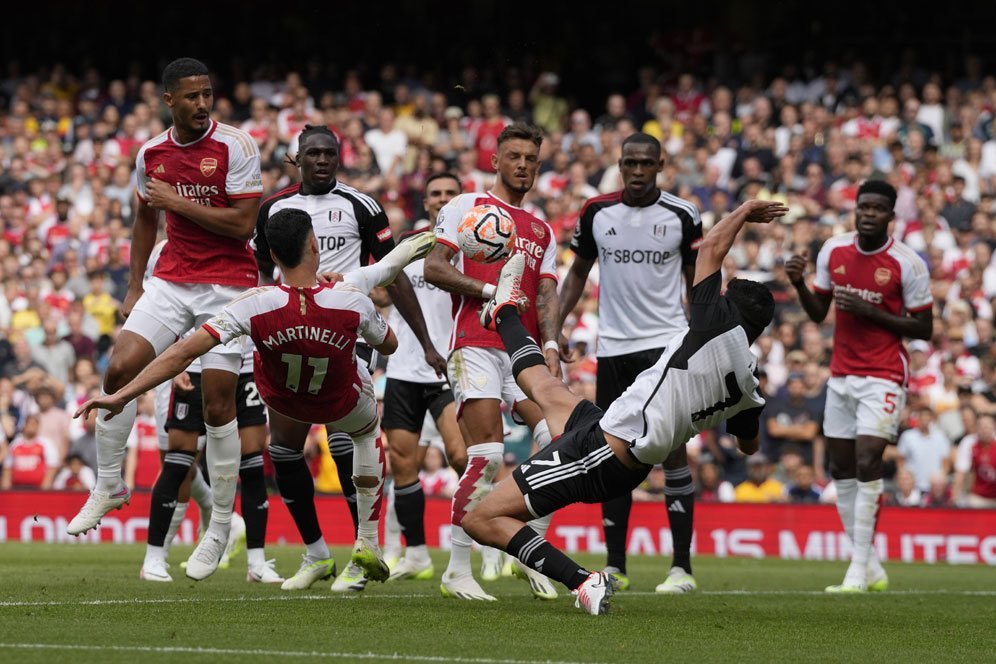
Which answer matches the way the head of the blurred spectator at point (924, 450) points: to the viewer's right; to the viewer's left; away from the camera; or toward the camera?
toward the camera

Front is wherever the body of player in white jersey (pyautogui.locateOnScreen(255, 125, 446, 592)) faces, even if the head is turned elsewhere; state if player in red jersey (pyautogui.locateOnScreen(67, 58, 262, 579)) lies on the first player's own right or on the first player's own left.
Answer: on the first player's own right

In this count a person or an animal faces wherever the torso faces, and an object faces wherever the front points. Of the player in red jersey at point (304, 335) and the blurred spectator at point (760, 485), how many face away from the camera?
1

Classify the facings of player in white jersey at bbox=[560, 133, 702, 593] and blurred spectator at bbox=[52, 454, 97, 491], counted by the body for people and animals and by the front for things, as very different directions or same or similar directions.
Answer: same or similar directions

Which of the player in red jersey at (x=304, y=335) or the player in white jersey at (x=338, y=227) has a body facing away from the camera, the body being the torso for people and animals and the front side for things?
the player in red jersey

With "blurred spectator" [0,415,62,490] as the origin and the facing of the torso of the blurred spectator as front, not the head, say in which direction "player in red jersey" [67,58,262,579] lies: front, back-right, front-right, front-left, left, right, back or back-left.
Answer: front

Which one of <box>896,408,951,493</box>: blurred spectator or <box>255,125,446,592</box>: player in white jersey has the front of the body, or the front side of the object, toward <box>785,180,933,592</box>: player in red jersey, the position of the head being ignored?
the blurred spectator

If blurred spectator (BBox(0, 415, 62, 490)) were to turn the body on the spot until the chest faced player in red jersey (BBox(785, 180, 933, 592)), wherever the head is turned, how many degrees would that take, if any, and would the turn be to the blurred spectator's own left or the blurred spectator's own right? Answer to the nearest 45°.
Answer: approximately 45° to the blurred spectator's own left

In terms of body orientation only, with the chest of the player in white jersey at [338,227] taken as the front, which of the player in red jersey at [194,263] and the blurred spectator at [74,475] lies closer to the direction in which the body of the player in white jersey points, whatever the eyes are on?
the player in red jersey

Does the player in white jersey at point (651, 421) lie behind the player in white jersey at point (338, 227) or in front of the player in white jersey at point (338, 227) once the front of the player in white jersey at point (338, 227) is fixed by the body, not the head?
in front

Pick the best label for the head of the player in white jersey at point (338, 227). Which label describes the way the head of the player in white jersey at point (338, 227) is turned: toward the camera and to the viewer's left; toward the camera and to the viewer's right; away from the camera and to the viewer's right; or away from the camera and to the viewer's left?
toward the camera and to the viewer's right

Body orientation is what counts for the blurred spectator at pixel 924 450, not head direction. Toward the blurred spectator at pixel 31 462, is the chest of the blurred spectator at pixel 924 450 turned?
no

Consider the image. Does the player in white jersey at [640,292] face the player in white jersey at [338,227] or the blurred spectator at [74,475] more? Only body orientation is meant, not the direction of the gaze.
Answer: the player in white jersey

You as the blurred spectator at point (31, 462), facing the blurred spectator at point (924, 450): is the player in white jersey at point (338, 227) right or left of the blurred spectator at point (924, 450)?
right

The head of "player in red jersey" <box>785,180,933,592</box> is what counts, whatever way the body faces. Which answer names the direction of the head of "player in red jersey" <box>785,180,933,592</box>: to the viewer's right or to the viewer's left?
to the viewer's left

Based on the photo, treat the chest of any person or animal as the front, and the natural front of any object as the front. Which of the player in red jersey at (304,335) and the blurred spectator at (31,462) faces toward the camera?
the blurred spectator

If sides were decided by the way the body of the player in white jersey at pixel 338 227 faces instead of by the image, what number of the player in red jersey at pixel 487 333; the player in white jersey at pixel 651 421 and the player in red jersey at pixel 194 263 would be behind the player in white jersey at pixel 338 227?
0

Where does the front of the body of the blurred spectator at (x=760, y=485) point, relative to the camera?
toward the camera

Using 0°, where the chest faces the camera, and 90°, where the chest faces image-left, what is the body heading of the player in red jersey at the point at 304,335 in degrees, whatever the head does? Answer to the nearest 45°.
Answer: approximately 180°

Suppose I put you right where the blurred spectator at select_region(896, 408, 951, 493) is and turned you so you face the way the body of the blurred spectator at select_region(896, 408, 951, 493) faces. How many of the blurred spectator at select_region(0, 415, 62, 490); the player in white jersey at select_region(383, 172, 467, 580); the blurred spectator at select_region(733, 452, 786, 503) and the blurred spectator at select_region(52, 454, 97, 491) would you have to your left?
0

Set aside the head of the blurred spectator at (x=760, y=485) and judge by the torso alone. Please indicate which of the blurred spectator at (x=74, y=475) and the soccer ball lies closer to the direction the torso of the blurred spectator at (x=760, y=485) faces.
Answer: the soccer ball
